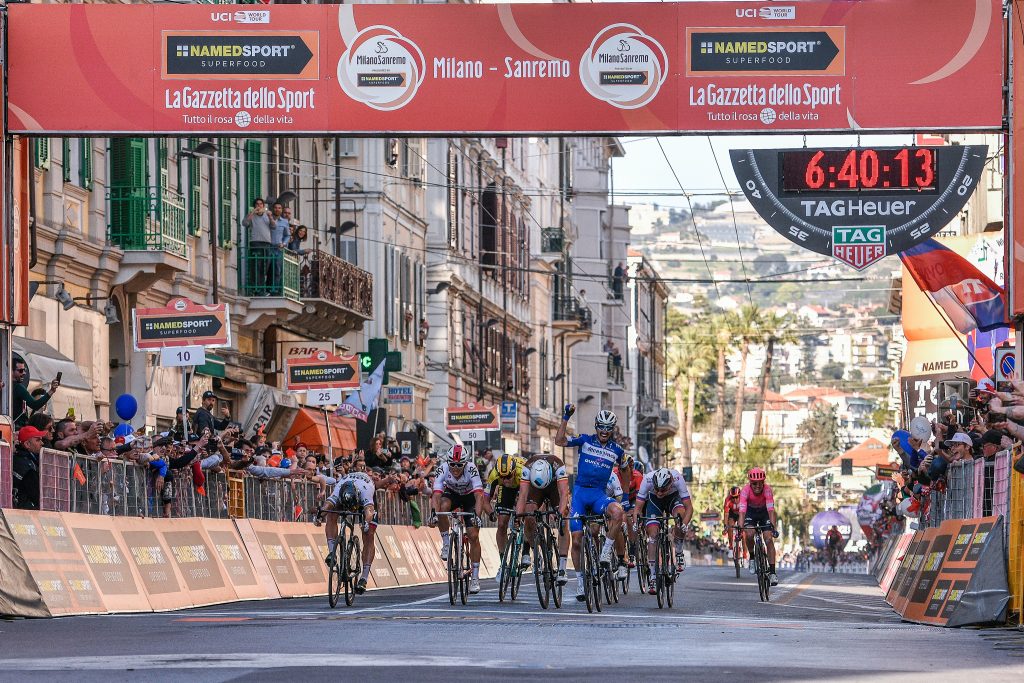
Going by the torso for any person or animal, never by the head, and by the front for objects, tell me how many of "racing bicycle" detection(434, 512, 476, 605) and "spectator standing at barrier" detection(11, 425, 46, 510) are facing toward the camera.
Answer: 1

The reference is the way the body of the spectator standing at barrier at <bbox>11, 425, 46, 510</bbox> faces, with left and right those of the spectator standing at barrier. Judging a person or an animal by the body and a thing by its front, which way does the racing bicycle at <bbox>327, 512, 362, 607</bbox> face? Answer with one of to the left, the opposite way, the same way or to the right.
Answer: to the right

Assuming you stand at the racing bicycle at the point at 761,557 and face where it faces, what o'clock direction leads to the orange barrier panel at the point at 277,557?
The orange barrier panel is roughly at 3 o'clock from the racing bicycle.

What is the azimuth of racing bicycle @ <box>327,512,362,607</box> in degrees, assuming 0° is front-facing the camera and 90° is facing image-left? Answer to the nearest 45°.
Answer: approximately 0°

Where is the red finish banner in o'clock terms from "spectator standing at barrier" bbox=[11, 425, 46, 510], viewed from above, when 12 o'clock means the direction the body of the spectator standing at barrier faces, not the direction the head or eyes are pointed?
The red finish banner is roughly at 12 o'clock from the spectator standing at barrier.

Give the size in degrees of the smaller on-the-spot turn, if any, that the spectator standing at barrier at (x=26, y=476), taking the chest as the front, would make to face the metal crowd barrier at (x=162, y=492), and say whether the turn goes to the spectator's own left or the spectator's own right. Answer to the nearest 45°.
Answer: approximately 45° to the spectator's own left

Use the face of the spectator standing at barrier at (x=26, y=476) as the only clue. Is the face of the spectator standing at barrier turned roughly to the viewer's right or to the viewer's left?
to the viewer's right

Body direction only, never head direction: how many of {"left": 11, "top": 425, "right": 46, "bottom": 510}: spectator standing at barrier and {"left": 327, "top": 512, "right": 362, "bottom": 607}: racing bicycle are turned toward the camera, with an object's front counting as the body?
1

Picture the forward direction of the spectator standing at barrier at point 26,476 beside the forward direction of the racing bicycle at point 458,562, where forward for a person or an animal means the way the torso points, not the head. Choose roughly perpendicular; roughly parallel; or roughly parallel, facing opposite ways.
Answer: roughly perpendicular
